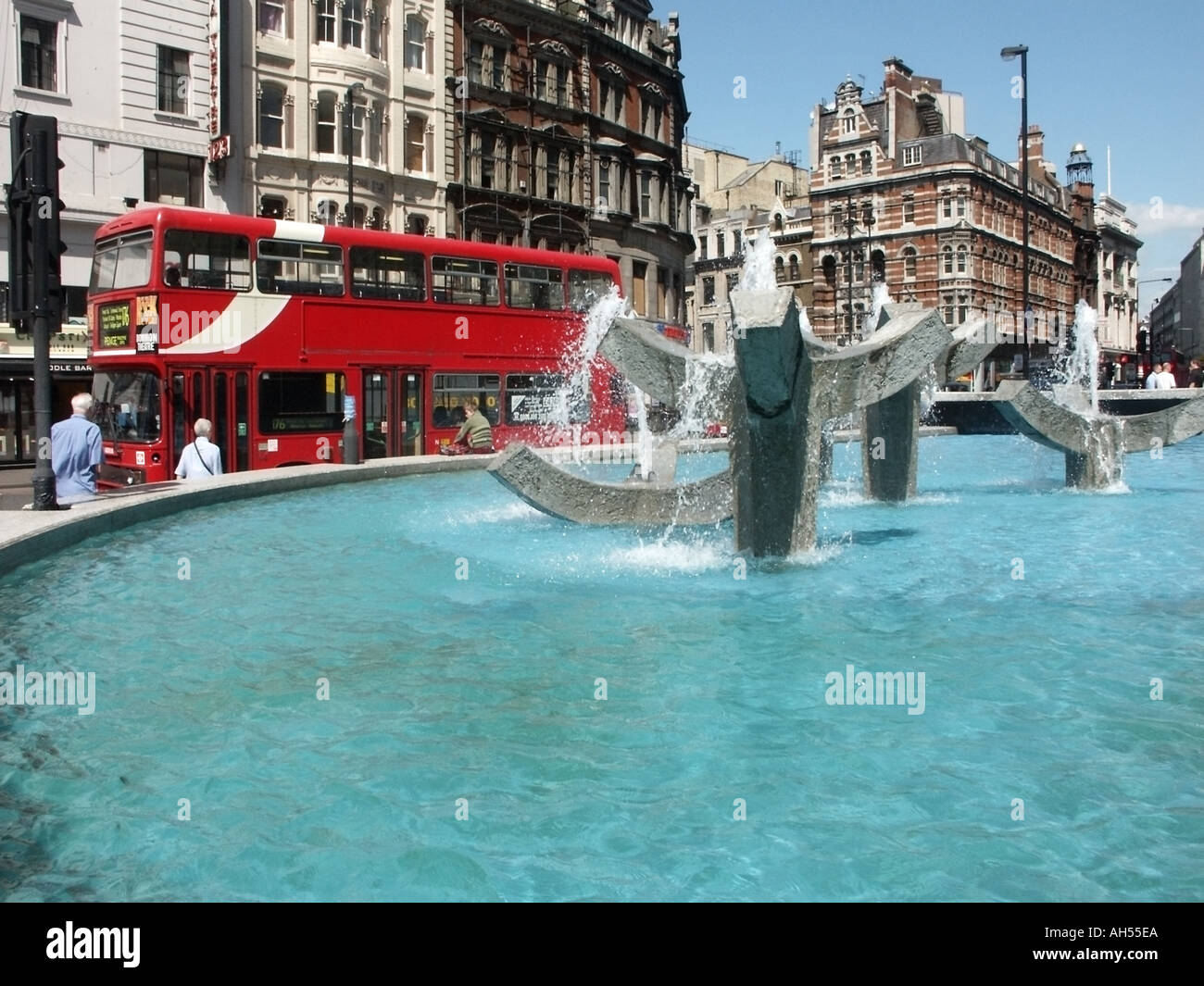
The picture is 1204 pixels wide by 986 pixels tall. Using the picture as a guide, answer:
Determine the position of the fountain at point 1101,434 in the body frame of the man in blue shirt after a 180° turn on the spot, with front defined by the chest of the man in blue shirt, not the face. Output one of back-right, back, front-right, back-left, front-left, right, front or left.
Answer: left

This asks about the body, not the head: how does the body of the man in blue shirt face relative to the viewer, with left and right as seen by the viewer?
facing away from the viewer

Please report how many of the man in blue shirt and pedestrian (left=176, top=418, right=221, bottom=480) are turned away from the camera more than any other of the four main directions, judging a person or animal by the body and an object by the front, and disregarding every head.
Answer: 2

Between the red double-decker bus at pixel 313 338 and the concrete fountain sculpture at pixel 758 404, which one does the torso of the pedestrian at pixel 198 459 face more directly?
the red double-decker bus

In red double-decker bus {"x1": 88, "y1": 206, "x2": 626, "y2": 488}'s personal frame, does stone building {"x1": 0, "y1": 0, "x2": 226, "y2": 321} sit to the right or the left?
on its right

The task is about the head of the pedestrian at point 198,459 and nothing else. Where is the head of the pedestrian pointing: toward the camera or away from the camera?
away from the camera

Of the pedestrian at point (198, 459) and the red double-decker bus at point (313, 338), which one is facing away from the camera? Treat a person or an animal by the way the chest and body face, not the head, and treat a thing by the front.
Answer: the pedestrian

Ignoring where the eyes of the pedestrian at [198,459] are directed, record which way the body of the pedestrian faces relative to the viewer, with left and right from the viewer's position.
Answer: facing away from the viewer

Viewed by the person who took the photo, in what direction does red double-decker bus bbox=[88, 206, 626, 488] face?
facing the viewer and to the left of the viewer

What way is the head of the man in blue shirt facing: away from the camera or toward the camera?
away from the camera

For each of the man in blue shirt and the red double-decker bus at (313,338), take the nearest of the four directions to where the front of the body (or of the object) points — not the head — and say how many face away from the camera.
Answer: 1

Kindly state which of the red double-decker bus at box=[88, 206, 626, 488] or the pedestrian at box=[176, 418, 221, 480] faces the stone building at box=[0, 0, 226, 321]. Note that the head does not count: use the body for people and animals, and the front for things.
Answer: the pedestrian

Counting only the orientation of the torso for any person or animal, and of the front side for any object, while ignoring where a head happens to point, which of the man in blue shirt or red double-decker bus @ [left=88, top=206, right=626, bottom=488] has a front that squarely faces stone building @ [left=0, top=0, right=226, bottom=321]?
the man in blue shirt
